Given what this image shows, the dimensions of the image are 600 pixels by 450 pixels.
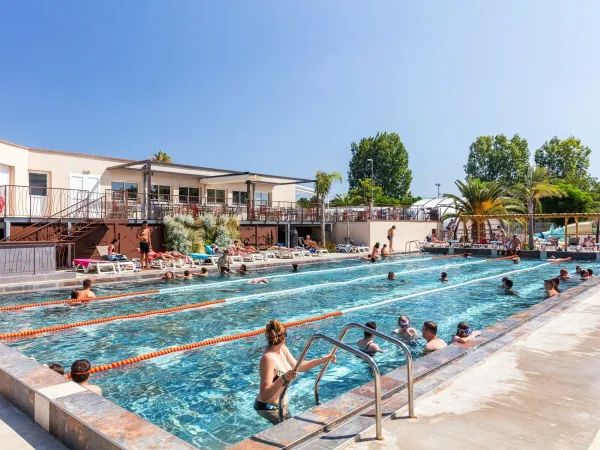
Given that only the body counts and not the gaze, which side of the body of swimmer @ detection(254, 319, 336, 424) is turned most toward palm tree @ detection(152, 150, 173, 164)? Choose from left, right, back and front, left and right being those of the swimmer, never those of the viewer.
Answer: left

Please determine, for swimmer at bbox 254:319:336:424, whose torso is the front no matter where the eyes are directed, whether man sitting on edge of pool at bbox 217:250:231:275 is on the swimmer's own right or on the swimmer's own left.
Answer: on the swimmer's own left

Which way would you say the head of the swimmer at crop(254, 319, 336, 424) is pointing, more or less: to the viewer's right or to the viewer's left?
to the viewer's right

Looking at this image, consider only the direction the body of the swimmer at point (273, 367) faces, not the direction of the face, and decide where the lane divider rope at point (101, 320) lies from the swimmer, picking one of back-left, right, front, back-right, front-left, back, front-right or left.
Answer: back-left

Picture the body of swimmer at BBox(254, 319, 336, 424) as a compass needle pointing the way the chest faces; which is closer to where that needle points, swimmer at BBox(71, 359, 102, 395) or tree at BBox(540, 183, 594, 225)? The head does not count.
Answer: the tree

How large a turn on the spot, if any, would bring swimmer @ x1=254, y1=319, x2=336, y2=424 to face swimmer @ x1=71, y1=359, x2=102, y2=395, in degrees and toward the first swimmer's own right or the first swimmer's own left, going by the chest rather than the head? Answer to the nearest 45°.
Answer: approximately 180°

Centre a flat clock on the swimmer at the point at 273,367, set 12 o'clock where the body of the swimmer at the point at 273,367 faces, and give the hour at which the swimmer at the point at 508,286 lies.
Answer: the swimmer at the point at 508,286 is roughly at 10 o'clock from the swimmer at the point at 273,367.

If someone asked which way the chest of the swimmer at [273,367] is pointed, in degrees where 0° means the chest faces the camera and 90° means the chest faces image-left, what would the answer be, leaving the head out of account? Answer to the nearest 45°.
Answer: approximately 270°

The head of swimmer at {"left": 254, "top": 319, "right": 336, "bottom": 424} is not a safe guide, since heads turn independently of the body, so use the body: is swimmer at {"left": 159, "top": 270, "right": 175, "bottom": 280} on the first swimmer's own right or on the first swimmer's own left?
on the first swimmer's own left
